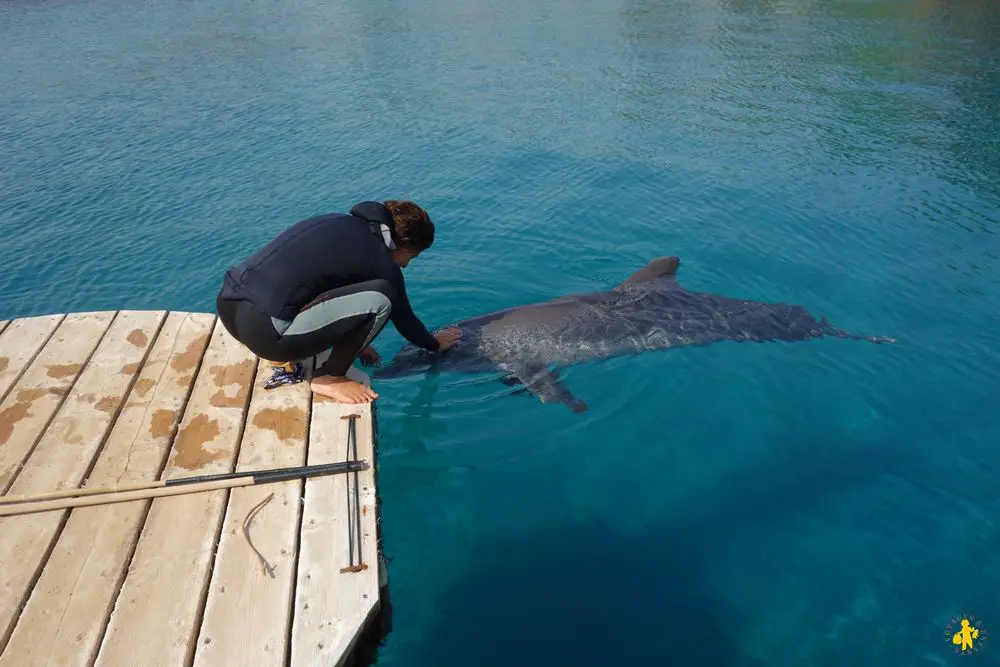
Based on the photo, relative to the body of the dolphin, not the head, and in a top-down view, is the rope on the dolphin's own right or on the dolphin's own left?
on the dolphin's own left

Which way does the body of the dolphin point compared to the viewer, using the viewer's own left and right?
facing to the left of the viewer

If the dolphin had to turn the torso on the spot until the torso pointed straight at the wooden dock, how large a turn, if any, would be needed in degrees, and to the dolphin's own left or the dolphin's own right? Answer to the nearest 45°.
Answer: approximately 45° to the dolphin's own left
